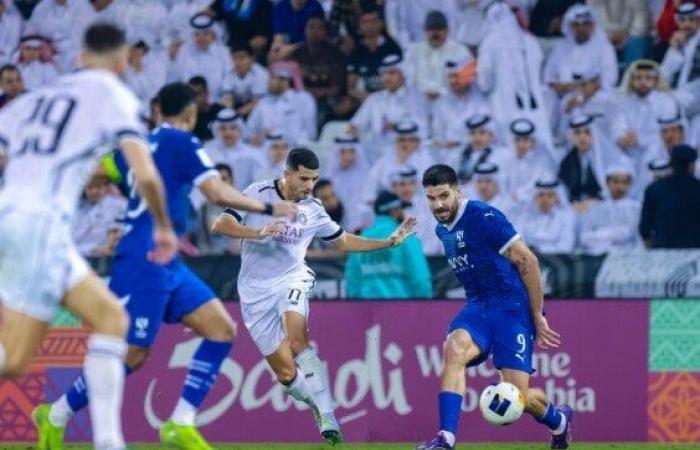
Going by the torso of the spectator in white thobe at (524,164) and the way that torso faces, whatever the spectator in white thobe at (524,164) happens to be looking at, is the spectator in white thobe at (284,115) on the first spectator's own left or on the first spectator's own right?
on the first spectator's own right

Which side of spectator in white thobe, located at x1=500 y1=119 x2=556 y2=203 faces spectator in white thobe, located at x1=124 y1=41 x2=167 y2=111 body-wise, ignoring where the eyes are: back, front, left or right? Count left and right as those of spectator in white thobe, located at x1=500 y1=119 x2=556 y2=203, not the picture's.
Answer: right

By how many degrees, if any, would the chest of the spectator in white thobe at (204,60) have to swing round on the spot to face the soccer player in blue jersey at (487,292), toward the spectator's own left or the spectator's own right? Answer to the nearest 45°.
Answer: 0° — they already face them

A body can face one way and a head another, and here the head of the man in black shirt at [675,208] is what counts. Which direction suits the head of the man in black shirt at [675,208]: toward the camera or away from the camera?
away from the camera

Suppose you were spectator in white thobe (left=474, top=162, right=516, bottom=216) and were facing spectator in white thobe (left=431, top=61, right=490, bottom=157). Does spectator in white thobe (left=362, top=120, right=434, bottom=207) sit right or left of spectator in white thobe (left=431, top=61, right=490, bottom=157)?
left

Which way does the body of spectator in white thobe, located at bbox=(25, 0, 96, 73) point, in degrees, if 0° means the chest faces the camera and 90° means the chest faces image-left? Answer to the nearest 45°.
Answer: approximately 0°

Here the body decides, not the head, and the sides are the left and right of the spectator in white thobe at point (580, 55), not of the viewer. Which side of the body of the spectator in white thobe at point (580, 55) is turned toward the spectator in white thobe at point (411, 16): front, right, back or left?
right

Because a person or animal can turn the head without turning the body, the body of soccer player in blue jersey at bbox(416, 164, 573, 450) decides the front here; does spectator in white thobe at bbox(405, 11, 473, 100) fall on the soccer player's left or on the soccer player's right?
on the soccer player's right

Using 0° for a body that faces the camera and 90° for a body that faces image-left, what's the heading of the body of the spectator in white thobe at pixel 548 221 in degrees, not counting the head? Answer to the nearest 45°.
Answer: approximately 0°

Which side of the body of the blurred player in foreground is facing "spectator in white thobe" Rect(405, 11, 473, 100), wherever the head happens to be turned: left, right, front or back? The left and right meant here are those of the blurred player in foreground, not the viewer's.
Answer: front
